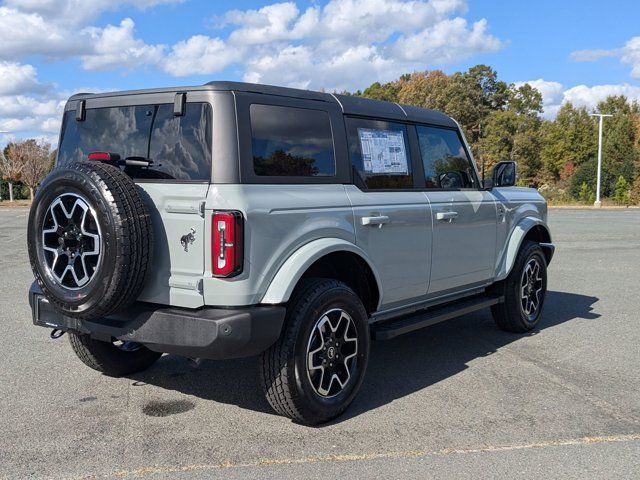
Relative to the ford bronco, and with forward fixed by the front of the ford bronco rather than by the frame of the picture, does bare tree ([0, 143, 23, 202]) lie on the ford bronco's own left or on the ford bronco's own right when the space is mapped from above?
on the ford bronco's own left

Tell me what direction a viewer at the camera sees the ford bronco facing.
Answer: facing away from the viewer and to the right of the viewer

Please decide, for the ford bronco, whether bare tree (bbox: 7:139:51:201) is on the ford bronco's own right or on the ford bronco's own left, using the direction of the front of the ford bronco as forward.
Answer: on the ford bronco's own left

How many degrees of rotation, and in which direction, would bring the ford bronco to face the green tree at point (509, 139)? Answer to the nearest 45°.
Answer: approximately 45° to its left
